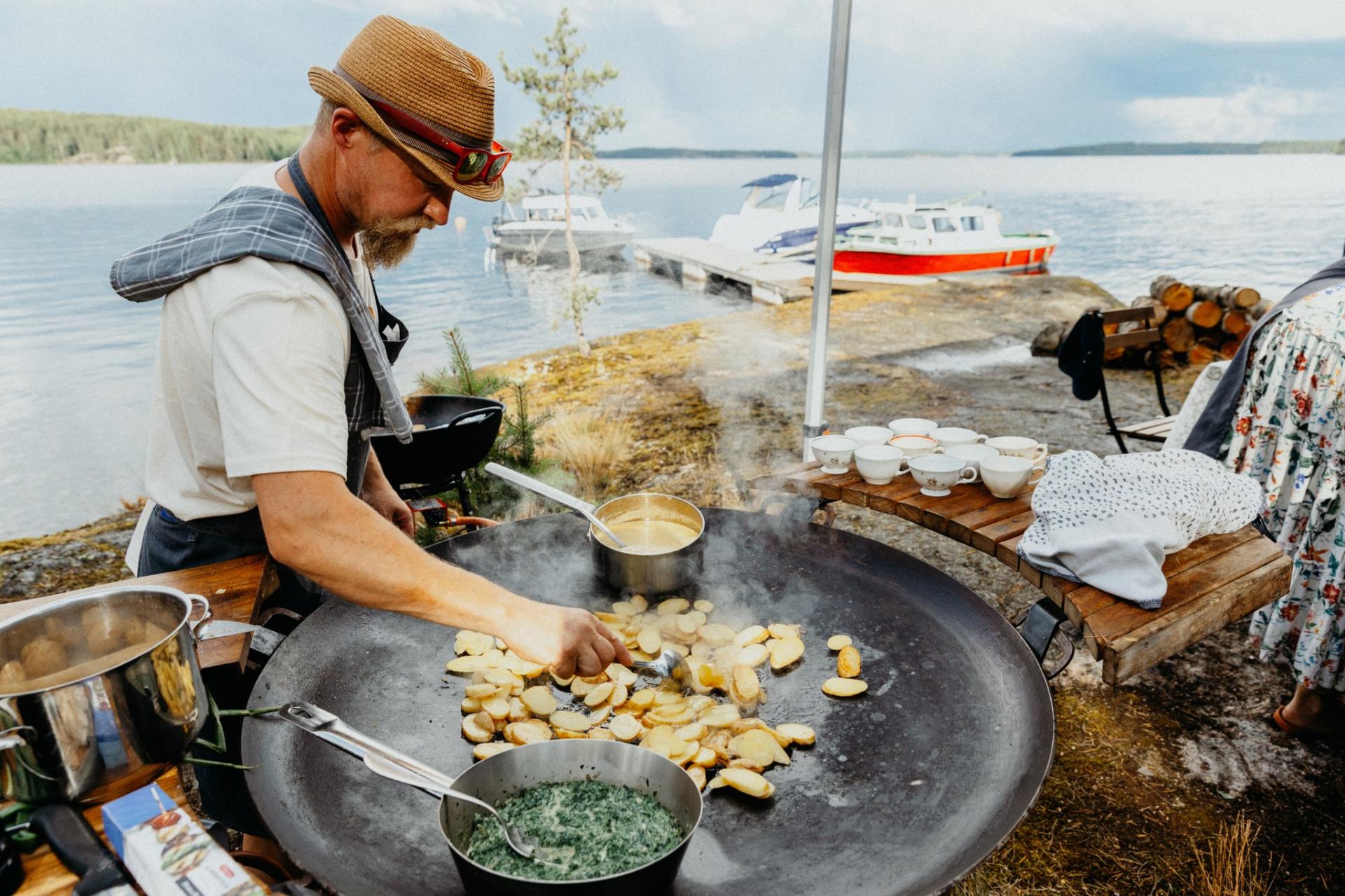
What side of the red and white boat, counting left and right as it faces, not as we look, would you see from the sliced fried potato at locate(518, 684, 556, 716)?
left

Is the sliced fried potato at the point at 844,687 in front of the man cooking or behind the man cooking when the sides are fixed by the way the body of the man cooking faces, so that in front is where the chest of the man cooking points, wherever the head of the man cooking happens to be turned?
in front

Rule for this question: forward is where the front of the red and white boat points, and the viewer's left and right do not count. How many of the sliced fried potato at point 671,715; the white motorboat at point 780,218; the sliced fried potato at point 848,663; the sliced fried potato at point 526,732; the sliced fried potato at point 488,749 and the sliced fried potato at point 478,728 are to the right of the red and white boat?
5

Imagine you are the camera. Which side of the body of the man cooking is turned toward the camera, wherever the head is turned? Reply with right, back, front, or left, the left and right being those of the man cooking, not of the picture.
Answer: right

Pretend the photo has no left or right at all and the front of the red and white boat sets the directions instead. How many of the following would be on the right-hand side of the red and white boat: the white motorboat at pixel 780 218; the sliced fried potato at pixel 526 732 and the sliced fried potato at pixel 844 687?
2

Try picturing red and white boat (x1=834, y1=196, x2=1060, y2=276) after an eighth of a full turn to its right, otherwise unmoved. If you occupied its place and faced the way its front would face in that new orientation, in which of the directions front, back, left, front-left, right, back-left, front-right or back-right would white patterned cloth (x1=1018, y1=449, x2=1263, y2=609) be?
front-right

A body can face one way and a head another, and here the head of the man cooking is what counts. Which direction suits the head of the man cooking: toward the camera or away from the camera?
toward the camera

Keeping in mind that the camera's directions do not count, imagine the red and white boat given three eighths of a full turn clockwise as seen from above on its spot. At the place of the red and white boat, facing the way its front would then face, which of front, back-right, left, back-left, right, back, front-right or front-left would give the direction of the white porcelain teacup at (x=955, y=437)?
front-left

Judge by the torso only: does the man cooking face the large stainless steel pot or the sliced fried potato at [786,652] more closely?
the sliced fried potato
